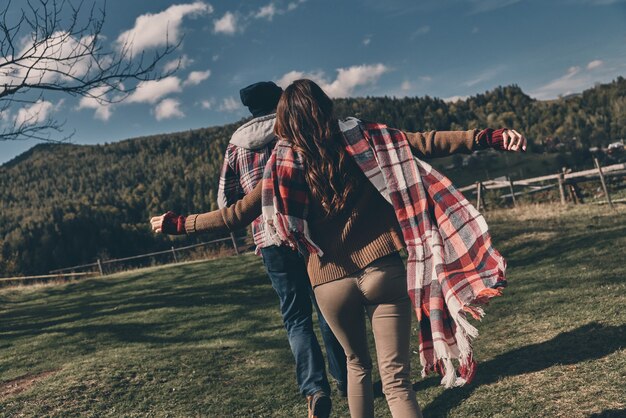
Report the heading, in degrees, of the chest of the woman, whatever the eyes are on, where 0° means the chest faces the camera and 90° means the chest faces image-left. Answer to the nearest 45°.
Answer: approximately 180°

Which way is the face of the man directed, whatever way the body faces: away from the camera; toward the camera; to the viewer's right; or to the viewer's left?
away from the camera

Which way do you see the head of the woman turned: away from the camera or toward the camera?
away from the camera

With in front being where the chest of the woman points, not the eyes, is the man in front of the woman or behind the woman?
in front
